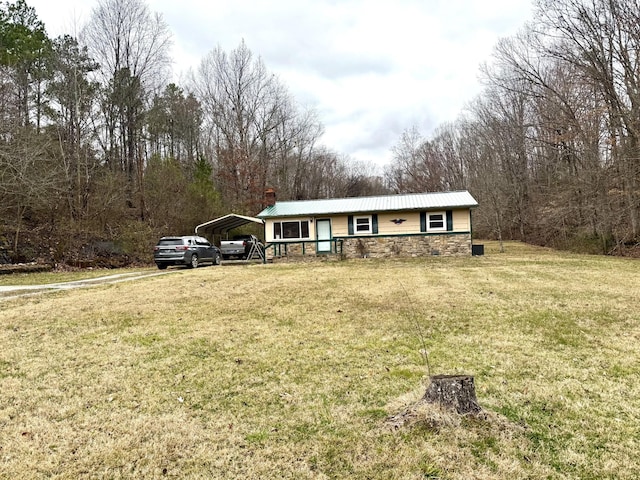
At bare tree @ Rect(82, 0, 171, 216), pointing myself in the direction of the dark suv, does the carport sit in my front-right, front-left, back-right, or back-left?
front-left

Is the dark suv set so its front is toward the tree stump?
no

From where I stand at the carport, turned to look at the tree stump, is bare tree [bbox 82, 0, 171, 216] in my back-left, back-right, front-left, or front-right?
back-right
